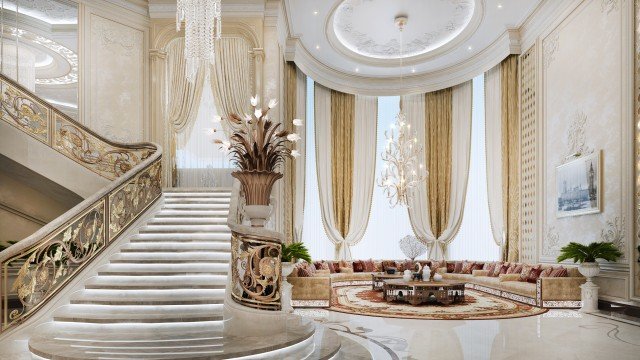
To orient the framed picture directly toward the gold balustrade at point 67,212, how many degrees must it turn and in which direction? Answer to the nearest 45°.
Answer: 0° — it already faces it

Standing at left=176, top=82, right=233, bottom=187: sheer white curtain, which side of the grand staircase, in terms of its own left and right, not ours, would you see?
back

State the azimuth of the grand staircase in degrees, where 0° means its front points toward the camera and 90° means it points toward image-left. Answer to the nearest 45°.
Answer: approximately 0°

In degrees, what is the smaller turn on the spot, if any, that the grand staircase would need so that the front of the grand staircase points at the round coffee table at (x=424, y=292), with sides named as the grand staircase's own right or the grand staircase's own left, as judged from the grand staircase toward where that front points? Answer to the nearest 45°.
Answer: approximately 135° to the grand staircase's own left

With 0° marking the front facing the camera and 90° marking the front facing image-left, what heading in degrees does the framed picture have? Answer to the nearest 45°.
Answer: approximately 45°

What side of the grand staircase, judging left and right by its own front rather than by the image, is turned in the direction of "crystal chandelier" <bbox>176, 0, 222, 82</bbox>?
back
